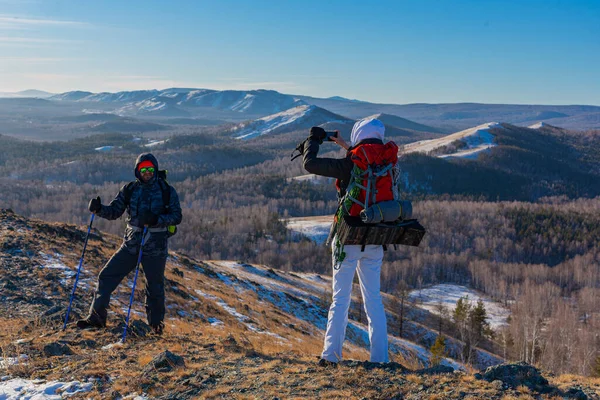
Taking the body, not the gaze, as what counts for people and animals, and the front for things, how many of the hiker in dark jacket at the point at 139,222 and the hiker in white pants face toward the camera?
1

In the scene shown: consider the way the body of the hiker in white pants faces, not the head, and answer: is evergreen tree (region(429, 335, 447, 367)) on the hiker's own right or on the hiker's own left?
on the hiker's own right

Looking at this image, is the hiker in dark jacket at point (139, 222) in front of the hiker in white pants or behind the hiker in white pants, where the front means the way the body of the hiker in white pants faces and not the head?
in front

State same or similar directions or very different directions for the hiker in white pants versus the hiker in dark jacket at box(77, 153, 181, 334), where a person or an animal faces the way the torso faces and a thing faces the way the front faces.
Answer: very different directions

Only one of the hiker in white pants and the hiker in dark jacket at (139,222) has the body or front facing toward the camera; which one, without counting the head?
the hiker in dark jacket

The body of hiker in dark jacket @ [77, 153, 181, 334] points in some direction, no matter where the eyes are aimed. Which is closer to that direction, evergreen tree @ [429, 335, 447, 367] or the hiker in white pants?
the hiker in white pants

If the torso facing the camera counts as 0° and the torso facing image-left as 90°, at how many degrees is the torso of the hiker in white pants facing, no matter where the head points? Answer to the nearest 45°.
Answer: approximately 135°

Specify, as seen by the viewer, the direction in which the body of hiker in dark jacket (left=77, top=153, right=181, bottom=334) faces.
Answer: toward the camera
